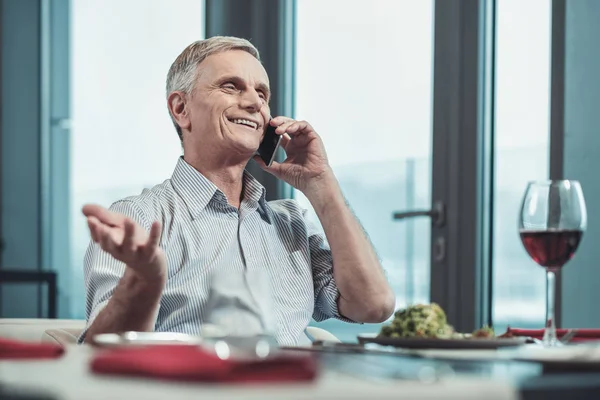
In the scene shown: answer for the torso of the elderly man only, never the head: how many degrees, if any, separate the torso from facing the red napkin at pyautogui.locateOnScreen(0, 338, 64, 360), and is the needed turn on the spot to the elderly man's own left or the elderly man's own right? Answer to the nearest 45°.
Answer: approximately 45° to the elderly man's own right

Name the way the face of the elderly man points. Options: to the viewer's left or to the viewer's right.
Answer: to the viewer's right

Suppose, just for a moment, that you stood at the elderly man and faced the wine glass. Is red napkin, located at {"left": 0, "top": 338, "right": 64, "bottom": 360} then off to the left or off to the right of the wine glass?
right

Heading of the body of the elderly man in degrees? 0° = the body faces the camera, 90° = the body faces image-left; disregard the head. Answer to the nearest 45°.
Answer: approximately 315°
